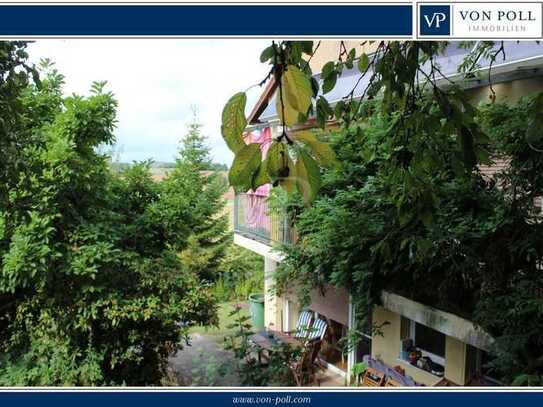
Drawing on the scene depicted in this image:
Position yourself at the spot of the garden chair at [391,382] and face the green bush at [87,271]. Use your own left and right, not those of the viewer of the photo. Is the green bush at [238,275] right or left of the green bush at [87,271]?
right

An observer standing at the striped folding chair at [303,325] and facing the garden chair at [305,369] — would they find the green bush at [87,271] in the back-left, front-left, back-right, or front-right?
front-right

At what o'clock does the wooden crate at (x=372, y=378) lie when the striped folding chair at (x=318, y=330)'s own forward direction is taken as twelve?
The wooden crate is roughly at 10 o'clock from the striped folding chair.

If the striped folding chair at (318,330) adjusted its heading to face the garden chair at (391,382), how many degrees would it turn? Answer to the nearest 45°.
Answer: approximately 45° to its left

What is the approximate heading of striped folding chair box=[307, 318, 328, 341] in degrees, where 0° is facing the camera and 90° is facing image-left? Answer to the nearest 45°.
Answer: approximately 45°

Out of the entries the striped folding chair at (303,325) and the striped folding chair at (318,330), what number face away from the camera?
0

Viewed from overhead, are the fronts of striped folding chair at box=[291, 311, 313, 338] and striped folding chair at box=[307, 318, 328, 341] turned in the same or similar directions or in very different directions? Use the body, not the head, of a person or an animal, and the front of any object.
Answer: same or similar directions

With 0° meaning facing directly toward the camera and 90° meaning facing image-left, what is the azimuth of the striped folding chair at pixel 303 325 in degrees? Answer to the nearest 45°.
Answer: approximately 45°

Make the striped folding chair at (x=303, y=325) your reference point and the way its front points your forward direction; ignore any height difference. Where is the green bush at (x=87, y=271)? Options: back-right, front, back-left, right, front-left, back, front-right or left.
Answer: front

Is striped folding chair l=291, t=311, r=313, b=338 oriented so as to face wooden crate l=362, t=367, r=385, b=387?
no

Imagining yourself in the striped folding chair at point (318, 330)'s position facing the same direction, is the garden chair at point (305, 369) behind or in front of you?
in front

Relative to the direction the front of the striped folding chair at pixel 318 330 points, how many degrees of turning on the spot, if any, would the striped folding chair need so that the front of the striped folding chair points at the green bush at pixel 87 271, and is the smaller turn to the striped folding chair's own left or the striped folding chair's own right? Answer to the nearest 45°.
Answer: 0° — it already faces it
